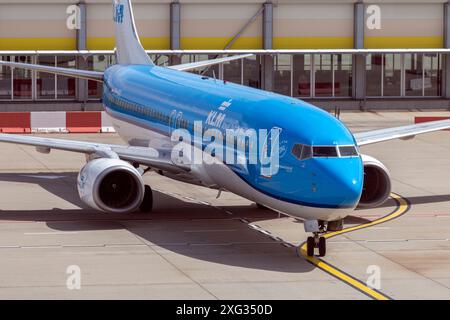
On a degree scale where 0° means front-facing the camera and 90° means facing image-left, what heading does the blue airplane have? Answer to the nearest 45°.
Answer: approximately 315°
